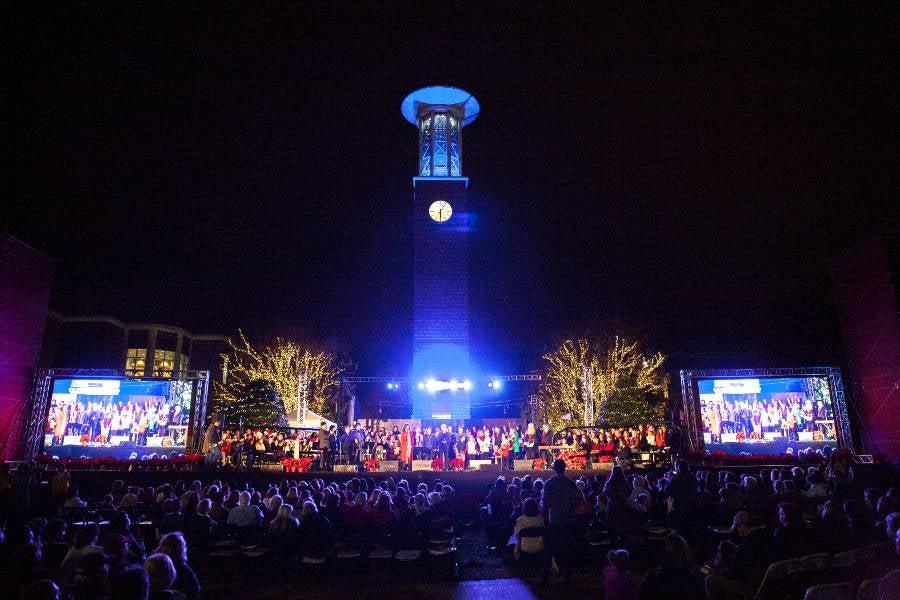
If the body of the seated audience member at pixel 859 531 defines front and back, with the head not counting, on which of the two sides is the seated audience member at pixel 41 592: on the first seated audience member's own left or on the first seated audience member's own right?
on the first seated audience member's own left

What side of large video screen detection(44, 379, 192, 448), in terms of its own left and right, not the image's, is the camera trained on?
front

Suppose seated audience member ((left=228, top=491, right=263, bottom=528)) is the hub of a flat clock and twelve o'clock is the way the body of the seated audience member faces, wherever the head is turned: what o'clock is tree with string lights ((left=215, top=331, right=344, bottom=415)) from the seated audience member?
The tree with string lights is roughly at 12 o'clock from the seated audience member.

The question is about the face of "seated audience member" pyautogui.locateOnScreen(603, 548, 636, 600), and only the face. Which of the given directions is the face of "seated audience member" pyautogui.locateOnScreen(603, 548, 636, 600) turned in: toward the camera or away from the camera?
away from the camera

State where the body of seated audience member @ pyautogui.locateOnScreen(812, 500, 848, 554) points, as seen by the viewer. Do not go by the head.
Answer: away from the camera

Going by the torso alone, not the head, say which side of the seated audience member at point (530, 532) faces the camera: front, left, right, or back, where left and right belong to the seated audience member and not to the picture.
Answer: back

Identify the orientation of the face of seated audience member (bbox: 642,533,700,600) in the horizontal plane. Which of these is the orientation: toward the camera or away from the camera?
away from the camera

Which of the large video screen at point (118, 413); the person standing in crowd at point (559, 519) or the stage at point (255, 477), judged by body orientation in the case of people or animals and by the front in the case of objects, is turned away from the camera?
the person standing in crowd

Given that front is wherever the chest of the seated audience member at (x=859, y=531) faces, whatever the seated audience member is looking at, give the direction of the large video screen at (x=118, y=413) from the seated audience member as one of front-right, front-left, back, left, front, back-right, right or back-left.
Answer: front-left

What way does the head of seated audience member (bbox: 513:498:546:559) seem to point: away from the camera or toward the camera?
away from the camera

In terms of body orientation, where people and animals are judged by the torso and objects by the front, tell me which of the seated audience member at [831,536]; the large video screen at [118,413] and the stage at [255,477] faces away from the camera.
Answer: the seated audience member

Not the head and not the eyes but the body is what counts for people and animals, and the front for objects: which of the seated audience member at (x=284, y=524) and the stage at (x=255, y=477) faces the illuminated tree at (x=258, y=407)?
the seated audience member

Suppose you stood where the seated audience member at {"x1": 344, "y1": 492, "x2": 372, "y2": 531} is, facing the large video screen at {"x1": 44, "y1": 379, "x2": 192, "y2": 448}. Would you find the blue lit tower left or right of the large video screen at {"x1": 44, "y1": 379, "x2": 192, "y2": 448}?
right

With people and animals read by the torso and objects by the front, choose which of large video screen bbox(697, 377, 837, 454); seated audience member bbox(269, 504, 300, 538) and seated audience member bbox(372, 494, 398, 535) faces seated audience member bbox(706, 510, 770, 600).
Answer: the large video screen

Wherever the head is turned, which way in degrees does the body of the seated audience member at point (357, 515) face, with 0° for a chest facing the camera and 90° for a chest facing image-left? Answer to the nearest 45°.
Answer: approximately 180°

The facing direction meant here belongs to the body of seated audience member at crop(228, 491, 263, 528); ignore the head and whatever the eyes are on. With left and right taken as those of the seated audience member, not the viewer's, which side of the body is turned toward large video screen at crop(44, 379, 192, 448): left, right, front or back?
front

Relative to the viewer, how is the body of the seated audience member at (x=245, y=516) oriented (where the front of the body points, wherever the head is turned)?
away from the camera

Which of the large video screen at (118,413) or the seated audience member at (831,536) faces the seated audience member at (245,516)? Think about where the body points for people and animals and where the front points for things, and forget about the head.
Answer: the large video screen

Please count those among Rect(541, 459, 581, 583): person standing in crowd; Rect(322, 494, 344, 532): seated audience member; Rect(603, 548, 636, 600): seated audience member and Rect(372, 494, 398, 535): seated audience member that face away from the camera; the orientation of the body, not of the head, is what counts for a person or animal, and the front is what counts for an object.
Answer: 4

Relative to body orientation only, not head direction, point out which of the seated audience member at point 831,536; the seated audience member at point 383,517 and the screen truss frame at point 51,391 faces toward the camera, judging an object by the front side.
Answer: the screen truss frame

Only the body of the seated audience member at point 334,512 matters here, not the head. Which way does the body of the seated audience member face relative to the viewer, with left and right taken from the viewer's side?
facing away from the viewer
